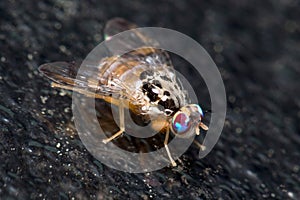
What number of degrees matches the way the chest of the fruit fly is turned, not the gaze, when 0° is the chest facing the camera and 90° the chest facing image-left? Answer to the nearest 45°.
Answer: approximately 315°
